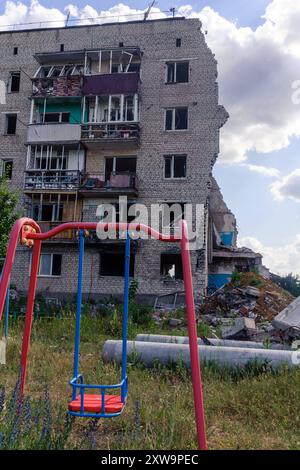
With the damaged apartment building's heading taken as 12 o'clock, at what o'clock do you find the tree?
The tree is roughly at 2 o'clock from the damaged apartment building.

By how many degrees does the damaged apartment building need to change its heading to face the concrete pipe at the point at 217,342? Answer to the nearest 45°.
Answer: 0° — it already faces it

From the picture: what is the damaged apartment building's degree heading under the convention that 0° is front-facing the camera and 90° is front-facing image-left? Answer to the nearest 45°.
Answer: approximately 0°

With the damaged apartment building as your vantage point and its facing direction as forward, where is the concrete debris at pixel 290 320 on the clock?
The concrete debris is roughly at 11 o'clock from the damaged apartment building.

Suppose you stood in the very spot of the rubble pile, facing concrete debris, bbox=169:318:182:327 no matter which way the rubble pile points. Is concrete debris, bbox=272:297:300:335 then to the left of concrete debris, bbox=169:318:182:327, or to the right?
left
